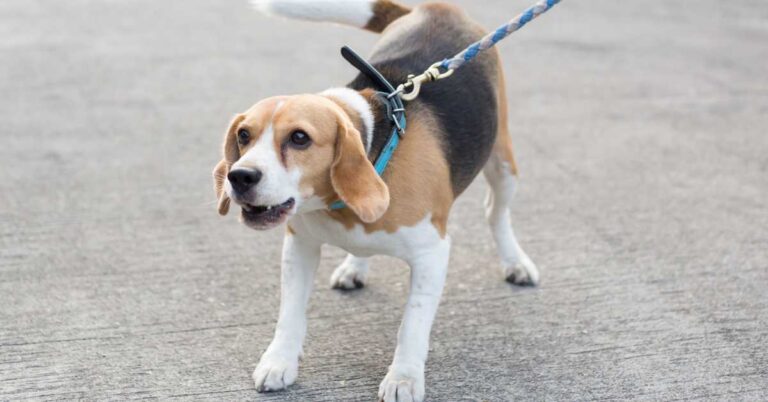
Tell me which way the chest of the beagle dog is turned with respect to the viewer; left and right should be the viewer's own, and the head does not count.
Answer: facing the viewer and to the left of the viewer
